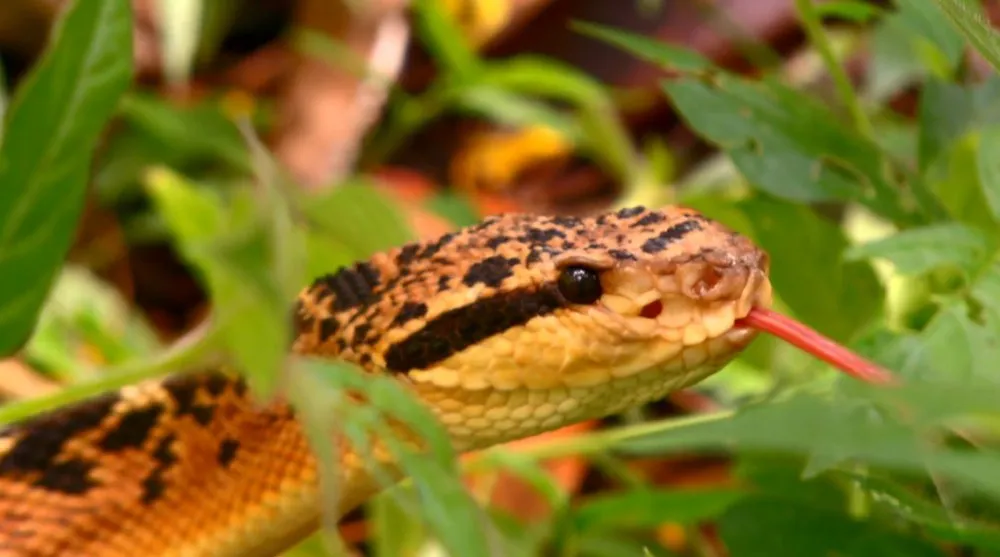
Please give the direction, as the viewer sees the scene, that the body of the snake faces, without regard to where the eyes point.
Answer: to the viewer's right

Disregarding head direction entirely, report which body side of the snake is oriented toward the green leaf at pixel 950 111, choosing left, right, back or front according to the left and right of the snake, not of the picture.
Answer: front

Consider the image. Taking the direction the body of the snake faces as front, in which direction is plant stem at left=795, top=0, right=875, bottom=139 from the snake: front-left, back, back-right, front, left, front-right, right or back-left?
front

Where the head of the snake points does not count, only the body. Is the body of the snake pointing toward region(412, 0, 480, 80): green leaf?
no

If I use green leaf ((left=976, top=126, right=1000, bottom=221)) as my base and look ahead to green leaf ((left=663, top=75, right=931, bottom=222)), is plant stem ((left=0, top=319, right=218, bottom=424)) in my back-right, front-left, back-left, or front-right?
front-left

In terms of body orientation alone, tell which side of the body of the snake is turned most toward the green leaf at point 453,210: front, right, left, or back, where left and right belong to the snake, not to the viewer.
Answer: left

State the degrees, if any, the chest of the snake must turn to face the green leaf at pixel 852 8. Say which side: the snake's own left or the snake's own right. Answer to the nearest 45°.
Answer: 0° — it already faces it

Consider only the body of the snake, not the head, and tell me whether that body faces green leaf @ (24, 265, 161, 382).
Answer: no

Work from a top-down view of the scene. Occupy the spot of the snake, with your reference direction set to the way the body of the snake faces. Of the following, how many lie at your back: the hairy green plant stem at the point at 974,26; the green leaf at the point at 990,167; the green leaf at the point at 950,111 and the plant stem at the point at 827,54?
0

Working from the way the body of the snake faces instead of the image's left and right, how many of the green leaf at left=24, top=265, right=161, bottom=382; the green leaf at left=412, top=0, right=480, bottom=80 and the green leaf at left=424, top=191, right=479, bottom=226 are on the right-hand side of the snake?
0

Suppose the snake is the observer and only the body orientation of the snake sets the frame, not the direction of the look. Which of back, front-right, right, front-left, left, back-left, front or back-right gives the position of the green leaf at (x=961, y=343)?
front-right
